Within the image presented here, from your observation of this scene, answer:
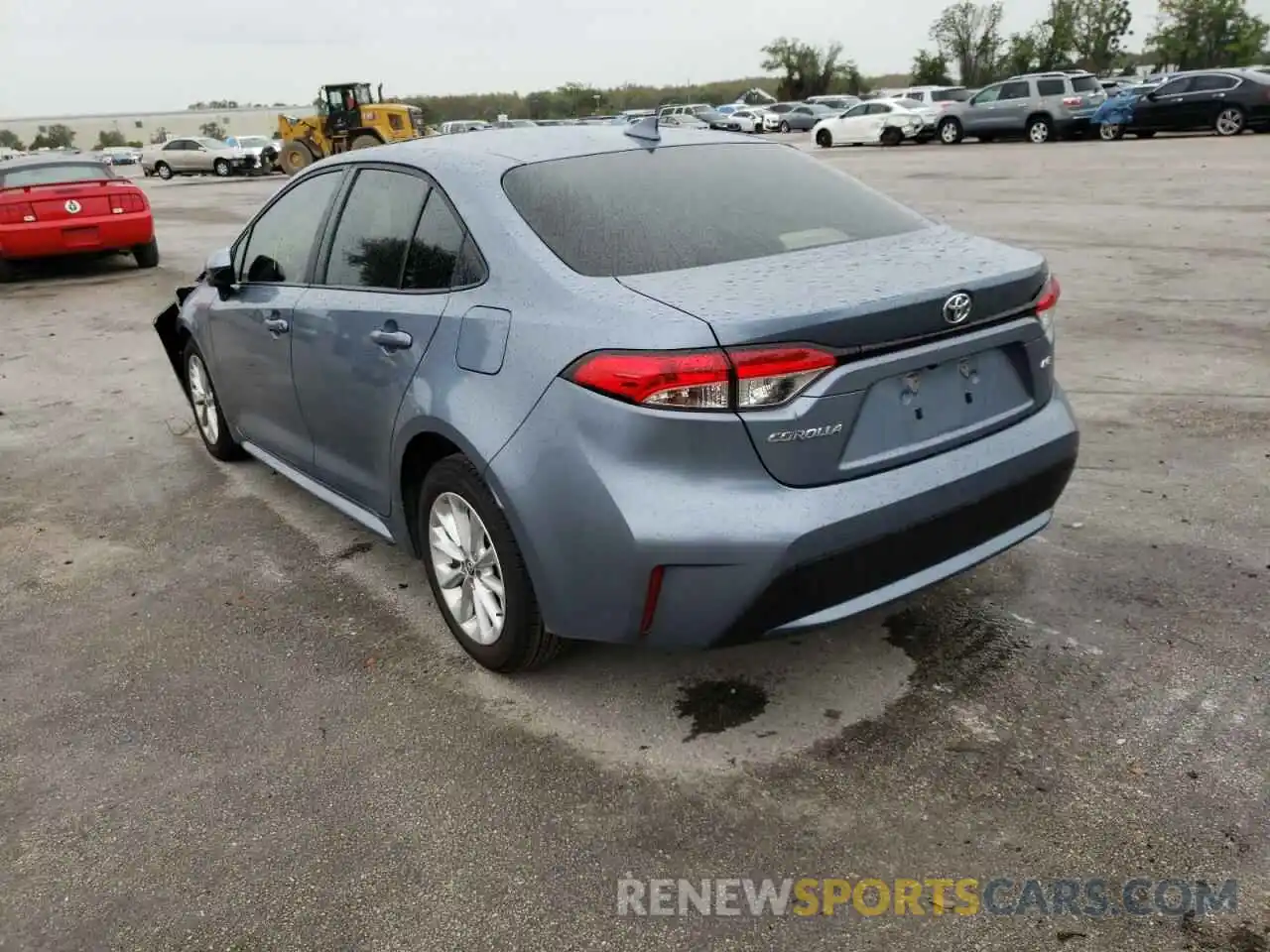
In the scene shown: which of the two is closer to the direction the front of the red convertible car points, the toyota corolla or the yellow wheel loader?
the yellow wheel loader

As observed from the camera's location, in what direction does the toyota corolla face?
facing away from the viewer and to the left of the viewer

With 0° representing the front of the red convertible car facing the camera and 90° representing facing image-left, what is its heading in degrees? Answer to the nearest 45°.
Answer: approximately 180°

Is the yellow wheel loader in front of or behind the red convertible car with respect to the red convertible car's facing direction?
in front

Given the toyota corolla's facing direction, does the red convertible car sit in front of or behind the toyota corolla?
in front

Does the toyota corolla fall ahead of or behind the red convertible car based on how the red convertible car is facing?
behind
